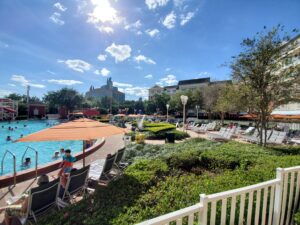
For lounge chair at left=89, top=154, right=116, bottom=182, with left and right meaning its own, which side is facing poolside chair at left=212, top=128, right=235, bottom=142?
right

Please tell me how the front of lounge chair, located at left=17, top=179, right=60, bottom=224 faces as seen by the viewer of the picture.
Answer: facing away from the viewer and to the left of the viewer

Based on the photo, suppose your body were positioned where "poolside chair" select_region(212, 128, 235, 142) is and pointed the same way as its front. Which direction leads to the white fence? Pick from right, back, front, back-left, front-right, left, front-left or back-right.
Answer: left

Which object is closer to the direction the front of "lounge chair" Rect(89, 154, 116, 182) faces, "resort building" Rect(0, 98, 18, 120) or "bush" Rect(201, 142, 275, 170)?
the resort building

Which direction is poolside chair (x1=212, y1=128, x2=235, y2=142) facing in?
to the viewer's left

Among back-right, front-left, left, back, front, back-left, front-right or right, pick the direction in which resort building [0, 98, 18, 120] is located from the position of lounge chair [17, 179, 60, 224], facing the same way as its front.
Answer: front-right

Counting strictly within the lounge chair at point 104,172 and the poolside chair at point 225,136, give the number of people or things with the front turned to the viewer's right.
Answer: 0

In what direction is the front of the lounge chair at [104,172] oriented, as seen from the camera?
facing away from the viewer and to the left of the viewer

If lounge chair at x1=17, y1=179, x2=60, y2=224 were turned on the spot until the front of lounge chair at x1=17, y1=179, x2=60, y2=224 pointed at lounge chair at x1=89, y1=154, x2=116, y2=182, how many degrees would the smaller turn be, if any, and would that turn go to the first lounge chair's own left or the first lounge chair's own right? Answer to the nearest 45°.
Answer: approximately 90° to the first lounge chair's own right
